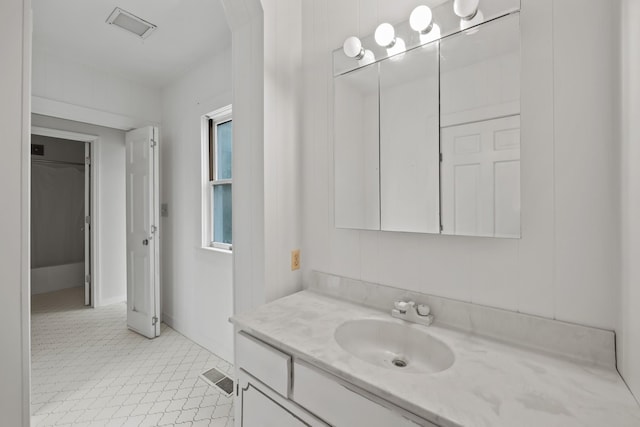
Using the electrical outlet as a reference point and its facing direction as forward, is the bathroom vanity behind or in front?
in front

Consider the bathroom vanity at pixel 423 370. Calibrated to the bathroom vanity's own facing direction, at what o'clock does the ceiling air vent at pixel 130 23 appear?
The ceiling air vent is roughly at 2 o'clock from the bathroom vanity.

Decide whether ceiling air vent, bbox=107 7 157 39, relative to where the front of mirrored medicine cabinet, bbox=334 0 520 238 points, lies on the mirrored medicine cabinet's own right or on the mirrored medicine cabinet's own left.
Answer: on the mirrored medicine cabinet's own right

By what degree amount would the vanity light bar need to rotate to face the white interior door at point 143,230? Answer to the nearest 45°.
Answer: approximately 45° to its right

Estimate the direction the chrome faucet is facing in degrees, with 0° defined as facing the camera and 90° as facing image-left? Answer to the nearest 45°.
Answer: approximately 45°
